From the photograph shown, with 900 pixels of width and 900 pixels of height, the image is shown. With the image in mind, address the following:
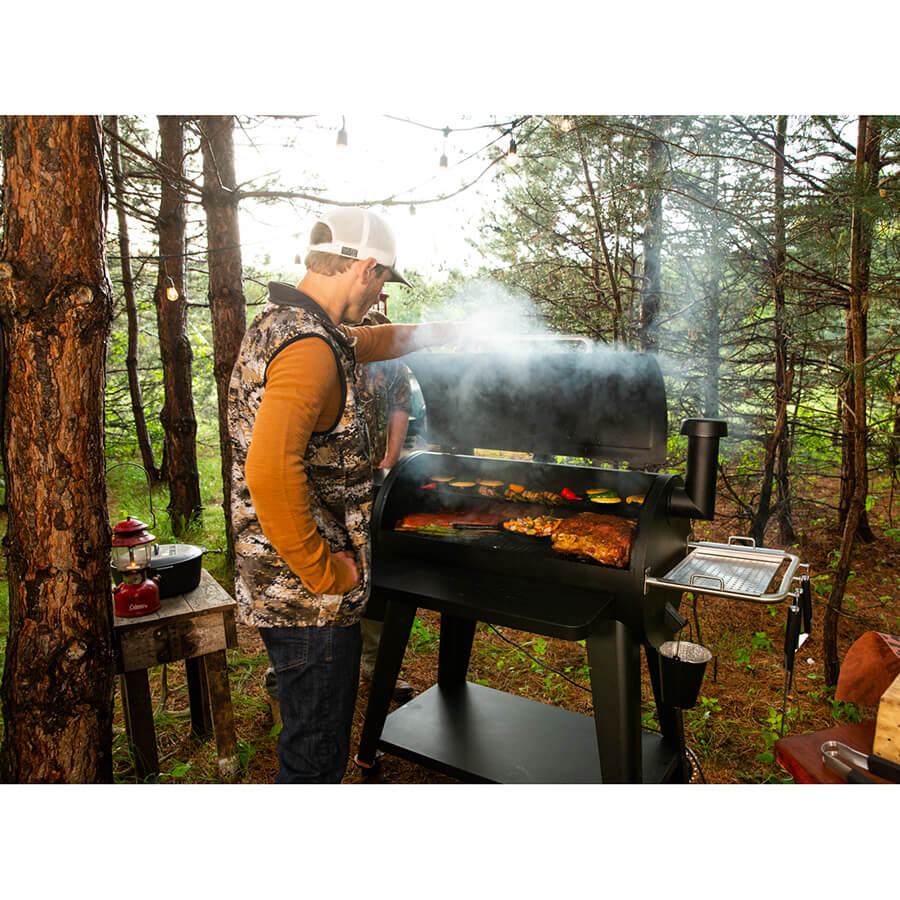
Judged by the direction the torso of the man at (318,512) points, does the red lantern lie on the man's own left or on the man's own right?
on the man's own left

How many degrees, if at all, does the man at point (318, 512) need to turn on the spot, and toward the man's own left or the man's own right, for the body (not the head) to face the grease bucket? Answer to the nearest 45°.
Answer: approximately 45° to the man's own right

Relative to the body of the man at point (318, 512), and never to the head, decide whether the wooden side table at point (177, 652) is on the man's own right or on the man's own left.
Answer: on the man's own left

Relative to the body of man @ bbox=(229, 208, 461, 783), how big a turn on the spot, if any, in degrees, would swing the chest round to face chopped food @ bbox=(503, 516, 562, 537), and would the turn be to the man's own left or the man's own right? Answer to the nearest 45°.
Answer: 0° — they already face it

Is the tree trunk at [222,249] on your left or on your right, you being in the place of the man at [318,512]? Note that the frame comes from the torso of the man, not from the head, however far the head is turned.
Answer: on your left

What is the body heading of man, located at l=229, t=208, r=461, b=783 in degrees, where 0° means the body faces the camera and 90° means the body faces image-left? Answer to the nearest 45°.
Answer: approximately 225°
